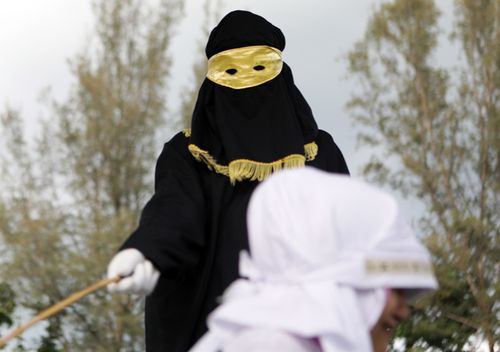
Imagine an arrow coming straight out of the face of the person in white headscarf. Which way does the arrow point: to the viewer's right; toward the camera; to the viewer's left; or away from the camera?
to the viewer's right

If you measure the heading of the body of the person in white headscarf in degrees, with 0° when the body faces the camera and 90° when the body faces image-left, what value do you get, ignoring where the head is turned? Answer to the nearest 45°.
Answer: approximately 270°

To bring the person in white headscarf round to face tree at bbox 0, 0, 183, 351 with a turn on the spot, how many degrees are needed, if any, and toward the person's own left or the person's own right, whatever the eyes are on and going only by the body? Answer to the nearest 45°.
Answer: approximately 90° to the person's own left
